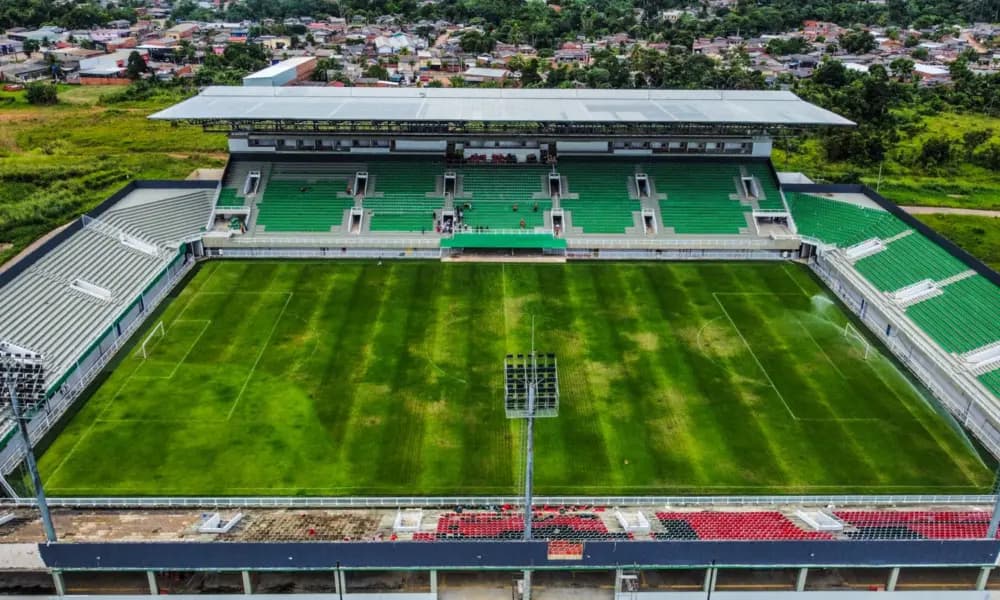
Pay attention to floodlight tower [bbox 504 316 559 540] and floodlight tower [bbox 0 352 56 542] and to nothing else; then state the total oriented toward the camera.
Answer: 0

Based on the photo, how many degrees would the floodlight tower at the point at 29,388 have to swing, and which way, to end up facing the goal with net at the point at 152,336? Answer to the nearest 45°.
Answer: approximately 45° to its left

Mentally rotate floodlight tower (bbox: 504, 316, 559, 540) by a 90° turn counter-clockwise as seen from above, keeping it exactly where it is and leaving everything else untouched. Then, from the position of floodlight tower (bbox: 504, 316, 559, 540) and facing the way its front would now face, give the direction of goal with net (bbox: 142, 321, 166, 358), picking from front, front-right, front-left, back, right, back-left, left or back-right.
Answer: front-right

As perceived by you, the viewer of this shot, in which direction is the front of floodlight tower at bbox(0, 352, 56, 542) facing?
facing away from the viewer and to the right of the viewer

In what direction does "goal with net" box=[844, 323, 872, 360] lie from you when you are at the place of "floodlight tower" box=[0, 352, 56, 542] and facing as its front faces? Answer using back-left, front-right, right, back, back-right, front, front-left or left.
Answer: front-right

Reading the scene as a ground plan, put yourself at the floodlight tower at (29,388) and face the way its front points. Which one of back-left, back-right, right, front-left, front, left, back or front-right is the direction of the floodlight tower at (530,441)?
right

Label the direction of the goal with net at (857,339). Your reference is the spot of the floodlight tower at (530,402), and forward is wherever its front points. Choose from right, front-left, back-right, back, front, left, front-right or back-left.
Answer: front-right

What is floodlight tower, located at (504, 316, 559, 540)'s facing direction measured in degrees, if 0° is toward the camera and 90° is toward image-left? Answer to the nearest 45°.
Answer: approximately 180°

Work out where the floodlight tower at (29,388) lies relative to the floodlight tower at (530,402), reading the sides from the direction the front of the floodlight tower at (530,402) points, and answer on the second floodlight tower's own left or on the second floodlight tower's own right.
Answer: on the second floodlight tower's own left

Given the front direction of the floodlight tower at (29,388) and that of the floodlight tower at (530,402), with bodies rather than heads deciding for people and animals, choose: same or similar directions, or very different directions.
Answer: same or similar directions
